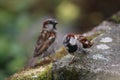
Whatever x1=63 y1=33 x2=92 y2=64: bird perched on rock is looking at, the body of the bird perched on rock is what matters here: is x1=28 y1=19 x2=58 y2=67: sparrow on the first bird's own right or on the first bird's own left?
on the first bird's own right

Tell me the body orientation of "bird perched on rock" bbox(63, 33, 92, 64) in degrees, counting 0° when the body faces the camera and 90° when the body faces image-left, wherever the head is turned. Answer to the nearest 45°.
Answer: approximately 45°

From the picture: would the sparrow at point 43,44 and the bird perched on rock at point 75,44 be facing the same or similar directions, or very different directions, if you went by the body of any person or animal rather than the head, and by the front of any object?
very different directions
